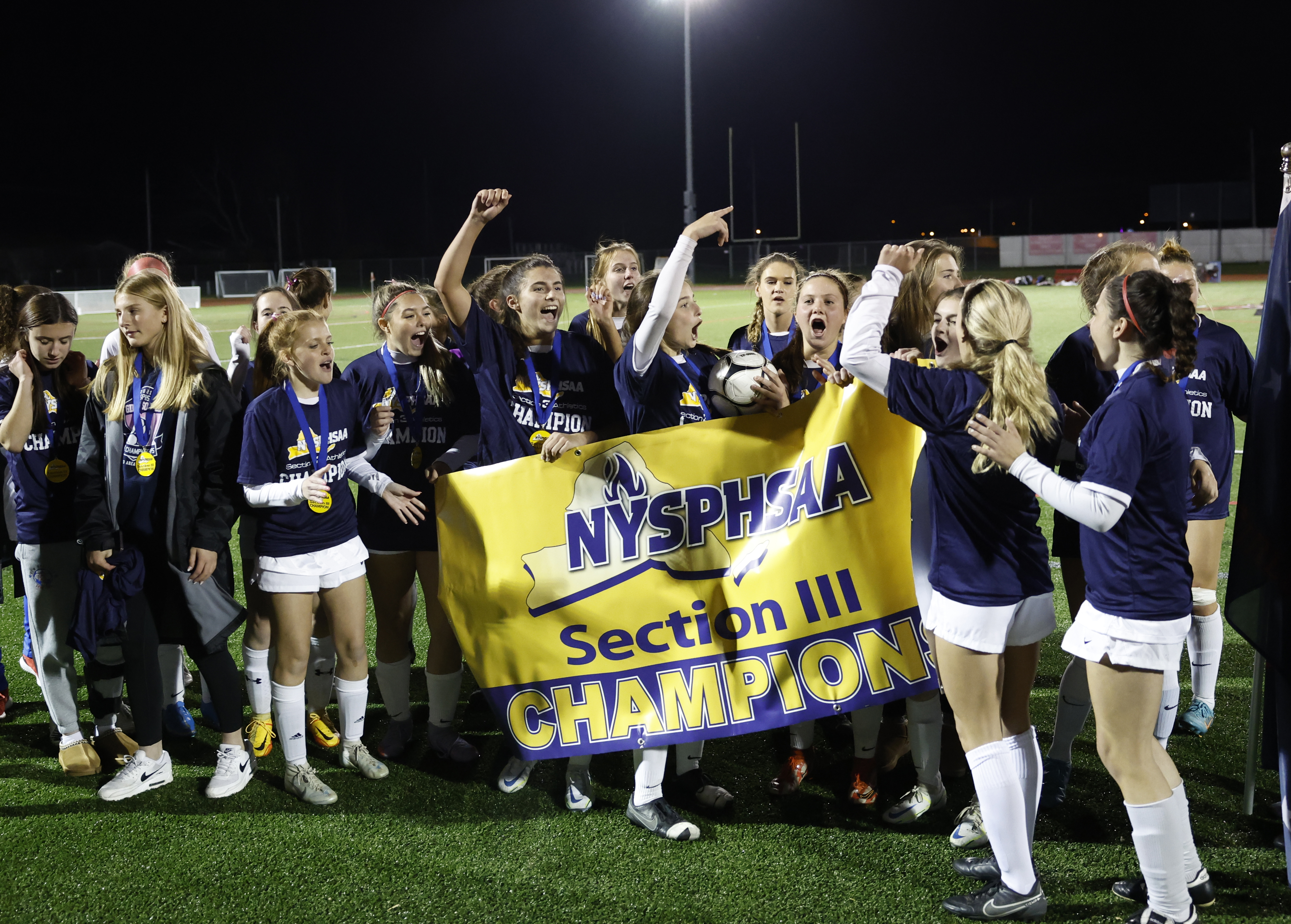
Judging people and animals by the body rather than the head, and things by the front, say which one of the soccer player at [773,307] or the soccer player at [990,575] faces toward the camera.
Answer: the soccer player at [773,307]

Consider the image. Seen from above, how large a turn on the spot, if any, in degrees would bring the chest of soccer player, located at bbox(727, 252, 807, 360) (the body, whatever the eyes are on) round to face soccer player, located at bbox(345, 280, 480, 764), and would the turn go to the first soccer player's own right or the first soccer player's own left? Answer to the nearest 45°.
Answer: approximately 90° to the first soccer player's own right

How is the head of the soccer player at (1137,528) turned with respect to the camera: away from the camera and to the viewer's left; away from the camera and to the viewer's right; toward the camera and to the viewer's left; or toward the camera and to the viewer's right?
away from the camera and to the viewer's left

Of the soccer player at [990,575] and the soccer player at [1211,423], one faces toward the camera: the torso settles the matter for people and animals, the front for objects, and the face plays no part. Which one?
the soccer player at [1211,423]

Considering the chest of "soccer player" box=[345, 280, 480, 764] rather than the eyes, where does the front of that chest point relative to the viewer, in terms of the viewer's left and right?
facing the viewer

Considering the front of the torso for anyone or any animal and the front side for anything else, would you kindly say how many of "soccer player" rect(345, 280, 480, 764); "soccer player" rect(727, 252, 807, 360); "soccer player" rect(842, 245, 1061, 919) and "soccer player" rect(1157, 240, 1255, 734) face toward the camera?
3

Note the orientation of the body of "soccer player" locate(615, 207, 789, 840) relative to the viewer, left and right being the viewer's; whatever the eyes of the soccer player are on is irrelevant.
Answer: facing the viewer and to the right of the viewer

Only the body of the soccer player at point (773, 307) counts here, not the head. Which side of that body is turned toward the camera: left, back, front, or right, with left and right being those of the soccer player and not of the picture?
front

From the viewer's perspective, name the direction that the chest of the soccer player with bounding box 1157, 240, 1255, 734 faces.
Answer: toward the camera

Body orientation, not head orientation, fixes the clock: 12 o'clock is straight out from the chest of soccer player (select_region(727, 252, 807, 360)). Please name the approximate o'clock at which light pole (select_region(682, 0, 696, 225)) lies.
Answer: The light pole is roughly at 6 o'clock from the soccer player.

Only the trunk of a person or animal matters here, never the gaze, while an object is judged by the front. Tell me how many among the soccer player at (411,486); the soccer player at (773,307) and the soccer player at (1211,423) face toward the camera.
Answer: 3

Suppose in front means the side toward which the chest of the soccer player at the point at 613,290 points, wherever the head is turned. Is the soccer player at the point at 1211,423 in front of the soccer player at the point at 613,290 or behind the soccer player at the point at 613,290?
in front

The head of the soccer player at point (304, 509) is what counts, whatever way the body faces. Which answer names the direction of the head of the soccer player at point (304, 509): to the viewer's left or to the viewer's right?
to the viewer's right

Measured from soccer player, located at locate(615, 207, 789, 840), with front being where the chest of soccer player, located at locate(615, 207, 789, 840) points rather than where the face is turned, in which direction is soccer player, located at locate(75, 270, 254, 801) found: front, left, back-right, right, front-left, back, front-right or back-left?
back-right
